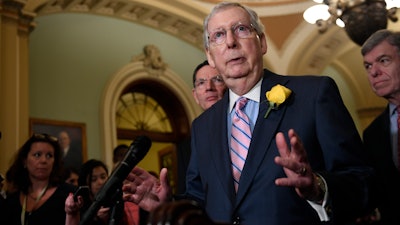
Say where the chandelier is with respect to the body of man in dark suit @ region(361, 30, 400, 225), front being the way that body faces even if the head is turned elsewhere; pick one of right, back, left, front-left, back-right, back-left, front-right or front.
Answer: back-right

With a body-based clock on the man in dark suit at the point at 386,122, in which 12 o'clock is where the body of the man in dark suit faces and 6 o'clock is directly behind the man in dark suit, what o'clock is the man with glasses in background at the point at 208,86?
The man with glasses in background is roughly at 2 o'clock from the man in dark suit.

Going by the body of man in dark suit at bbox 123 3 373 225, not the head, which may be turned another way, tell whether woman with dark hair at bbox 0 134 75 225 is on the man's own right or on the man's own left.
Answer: on the man's own right

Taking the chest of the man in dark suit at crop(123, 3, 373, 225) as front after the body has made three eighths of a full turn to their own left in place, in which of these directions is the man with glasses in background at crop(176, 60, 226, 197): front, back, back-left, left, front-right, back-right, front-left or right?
left

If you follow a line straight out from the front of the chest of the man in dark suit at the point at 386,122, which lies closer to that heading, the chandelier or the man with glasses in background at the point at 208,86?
the man with glasses in background

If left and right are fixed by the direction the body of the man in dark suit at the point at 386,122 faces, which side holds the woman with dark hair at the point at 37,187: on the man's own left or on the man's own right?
on the man's own right

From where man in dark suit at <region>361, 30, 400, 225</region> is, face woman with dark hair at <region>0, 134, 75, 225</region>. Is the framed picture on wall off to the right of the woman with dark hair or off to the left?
right

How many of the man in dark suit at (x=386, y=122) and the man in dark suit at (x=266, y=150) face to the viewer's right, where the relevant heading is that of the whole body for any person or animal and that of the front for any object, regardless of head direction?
0

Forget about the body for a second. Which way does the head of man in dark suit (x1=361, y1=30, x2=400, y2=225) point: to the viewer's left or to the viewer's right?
to the viewer's left

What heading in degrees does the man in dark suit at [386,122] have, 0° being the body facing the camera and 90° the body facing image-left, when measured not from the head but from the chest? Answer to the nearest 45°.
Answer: approximately 45°

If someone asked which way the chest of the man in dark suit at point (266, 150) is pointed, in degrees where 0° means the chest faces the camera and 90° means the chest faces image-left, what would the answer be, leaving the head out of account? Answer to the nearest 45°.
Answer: approximately 45°
